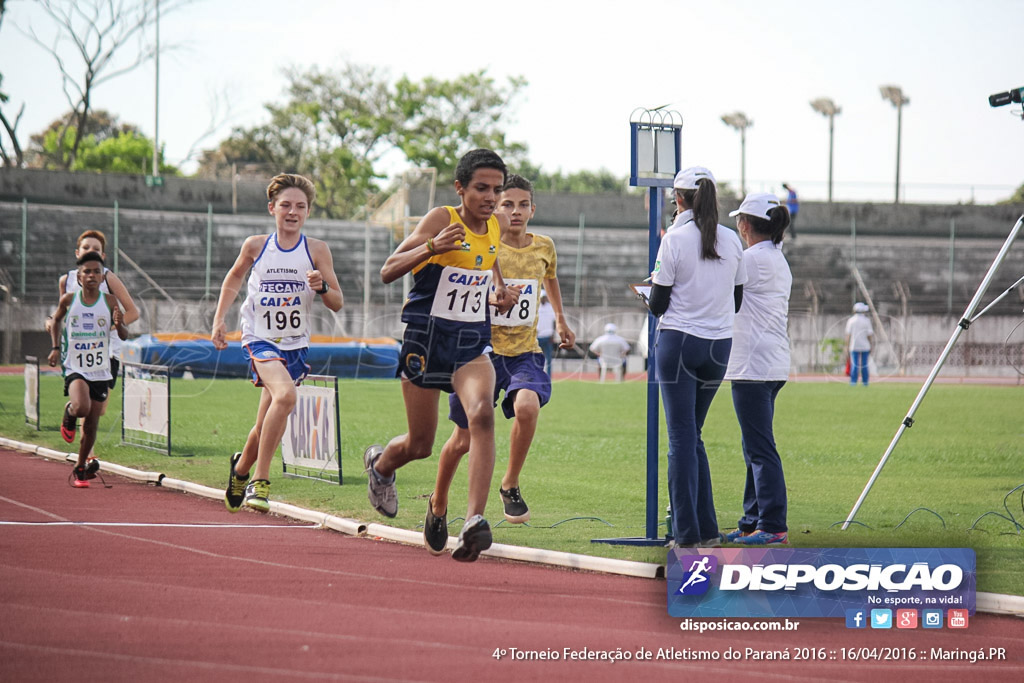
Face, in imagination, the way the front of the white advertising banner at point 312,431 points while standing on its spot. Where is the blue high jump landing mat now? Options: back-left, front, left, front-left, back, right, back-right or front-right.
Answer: back

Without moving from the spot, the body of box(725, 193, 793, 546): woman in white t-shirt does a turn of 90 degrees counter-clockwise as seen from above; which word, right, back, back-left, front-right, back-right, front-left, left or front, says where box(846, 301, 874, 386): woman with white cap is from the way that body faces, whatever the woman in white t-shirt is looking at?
back

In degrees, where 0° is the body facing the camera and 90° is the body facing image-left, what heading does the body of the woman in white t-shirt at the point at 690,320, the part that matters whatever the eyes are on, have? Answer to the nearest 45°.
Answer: approximately 135°

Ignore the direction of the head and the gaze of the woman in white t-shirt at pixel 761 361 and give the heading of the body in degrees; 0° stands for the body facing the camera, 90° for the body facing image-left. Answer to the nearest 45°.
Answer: approximately 90°

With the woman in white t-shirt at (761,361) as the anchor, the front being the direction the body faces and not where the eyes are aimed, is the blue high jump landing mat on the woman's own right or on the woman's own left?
on the woman's own right

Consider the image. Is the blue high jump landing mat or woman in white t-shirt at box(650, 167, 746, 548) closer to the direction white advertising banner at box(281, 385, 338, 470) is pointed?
the woman in white t-shirt

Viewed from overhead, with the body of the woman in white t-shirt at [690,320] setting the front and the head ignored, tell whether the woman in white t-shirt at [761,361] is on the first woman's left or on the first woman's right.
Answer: on the first woman's right

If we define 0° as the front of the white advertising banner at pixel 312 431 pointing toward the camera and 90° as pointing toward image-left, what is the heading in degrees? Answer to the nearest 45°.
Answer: approximately 0°
